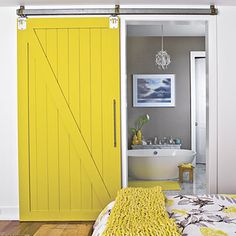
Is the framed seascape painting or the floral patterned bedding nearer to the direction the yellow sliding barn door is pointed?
the floral patterned bedding

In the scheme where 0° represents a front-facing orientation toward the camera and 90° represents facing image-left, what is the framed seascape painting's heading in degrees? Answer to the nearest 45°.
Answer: approximately 0°

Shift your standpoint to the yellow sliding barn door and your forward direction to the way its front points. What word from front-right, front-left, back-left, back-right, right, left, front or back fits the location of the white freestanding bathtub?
back-left

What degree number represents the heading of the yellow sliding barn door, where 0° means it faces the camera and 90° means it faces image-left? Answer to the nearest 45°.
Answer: approximately 0°

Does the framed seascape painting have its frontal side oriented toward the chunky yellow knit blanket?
yes

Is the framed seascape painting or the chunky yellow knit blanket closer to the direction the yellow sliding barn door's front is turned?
the chunky yellow knit blanket

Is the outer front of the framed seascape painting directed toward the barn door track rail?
yes

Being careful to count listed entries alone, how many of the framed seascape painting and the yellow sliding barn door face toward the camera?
2

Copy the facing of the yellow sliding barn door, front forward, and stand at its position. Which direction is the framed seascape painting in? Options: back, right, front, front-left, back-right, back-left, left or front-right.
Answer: back-left

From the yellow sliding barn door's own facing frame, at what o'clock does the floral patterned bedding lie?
The floral patterned bedding is roughly at 11 o'clock from the yellow sliding barn door.

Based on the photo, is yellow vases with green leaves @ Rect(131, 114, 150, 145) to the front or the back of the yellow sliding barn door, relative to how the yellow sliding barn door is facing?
to the back
